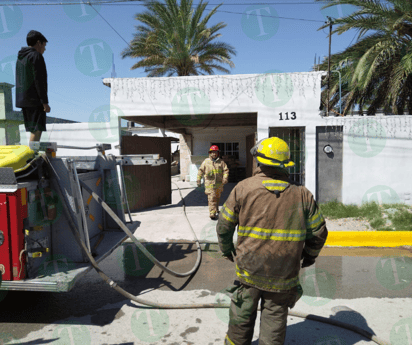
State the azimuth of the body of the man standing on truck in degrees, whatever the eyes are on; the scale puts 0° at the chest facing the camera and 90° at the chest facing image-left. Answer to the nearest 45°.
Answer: approximately 225°

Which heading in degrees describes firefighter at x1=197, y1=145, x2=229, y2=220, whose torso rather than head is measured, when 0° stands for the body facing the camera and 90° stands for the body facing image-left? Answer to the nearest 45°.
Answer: approximately 0°

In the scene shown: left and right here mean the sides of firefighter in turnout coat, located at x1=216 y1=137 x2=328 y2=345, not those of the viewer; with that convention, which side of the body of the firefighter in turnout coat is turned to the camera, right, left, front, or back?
back

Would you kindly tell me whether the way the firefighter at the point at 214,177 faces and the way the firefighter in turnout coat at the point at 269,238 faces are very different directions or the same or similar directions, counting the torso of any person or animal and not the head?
very different directions

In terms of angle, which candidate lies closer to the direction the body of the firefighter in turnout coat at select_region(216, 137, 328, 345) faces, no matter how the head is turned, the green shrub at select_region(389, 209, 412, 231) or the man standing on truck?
the green shrub

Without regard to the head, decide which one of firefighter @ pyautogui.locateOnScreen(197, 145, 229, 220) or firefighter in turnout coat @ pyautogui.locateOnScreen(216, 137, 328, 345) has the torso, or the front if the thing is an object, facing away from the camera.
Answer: the firefighter in turnout coat

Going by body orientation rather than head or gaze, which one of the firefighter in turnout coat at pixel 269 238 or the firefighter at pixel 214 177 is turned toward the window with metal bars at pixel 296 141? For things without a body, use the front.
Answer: the firefighter in turnout coat

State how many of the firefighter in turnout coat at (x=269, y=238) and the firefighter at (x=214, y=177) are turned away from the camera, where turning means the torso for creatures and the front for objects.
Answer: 1

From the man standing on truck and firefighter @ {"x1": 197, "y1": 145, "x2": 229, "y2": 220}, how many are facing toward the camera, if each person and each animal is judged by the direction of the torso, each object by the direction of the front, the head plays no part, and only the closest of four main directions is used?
1

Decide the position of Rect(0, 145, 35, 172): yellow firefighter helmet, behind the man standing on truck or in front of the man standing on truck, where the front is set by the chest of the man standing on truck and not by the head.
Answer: behind
